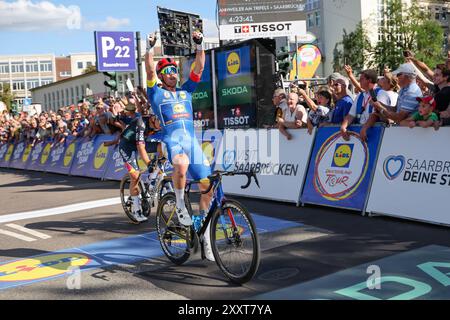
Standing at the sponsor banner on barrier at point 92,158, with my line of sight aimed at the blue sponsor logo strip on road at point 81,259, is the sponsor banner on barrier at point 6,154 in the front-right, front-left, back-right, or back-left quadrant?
back-right

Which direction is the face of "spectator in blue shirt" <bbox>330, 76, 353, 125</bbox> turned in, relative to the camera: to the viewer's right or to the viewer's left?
to the viewer's left

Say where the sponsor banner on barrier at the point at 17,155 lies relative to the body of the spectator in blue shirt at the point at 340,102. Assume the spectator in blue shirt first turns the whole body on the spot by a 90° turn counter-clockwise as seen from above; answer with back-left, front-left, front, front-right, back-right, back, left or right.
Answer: back

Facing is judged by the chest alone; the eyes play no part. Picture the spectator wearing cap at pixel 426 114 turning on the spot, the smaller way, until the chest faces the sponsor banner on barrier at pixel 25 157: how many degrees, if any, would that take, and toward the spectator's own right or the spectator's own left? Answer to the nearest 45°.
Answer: approximately 90° to the spectator's own right

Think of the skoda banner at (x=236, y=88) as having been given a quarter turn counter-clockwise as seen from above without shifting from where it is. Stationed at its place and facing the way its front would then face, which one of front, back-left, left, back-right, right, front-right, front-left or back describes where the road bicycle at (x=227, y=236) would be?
front-right

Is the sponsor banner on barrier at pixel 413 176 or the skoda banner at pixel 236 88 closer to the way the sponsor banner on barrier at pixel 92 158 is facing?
the sponsor banner on barrier

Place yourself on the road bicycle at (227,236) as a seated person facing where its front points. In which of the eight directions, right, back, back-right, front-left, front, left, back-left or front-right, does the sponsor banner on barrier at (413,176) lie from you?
left

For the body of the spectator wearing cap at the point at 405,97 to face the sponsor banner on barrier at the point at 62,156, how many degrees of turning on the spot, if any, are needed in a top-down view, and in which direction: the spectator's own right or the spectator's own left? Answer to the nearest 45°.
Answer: approximately 45° to the spectator's own right

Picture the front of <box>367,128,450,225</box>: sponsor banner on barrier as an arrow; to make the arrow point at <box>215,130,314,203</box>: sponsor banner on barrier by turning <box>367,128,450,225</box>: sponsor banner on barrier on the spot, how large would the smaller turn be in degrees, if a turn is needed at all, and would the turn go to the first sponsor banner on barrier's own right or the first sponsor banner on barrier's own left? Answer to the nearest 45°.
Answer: approximately 90° to the first sponsor banner on barrier's own right

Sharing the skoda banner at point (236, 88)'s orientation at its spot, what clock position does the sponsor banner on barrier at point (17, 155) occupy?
The sponsor banner on barrier is roughly at 3 o'clock from the skoda banner.

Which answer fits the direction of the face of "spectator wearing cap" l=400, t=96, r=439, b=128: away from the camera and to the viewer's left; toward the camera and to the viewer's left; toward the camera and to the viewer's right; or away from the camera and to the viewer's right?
toward the camera and to the viewer's left

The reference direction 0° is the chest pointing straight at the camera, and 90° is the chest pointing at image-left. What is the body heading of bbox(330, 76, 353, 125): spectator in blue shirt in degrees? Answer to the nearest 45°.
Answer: approximately 45°

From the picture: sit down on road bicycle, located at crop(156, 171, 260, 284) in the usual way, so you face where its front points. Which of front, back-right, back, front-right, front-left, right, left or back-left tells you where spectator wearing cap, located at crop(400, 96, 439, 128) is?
left
